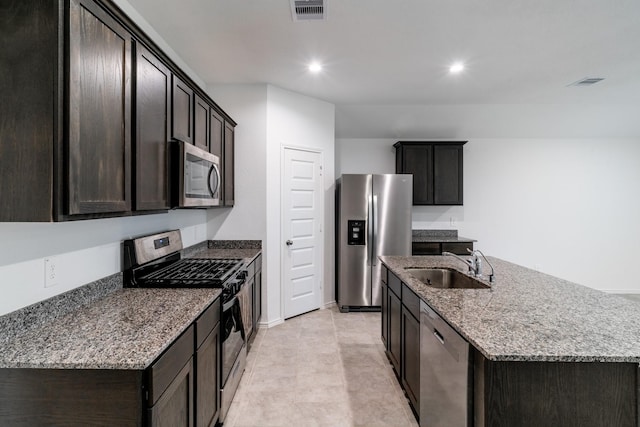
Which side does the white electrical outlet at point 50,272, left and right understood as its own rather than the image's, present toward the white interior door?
left

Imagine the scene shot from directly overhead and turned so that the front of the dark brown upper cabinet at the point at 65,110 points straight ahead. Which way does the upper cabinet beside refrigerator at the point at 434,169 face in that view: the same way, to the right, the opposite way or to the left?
to the right

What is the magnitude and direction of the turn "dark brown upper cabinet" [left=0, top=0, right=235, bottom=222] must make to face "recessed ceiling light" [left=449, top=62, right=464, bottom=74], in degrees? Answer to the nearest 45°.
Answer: approximately 45° to its left

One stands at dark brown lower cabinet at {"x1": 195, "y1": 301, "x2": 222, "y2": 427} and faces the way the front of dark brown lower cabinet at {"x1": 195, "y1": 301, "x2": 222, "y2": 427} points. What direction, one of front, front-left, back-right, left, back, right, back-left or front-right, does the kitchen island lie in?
front-right

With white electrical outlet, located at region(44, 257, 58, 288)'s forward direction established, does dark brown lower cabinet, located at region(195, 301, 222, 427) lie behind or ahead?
ahead

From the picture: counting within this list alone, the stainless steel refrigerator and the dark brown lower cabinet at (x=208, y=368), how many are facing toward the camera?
1

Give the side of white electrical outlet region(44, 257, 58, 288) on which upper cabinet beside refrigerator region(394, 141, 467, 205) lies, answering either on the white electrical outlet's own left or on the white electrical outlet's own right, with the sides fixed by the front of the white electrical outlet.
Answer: on the white electrical outlet's own left

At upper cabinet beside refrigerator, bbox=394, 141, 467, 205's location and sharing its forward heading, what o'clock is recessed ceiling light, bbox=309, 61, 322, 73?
The recessed ceiling light is roughly at 1 o'clock from the upper cabinet beside refrigerator.

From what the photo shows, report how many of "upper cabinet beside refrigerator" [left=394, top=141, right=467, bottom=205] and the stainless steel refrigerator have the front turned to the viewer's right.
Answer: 0

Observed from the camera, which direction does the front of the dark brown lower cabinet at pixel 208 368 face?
facing to the right of the viewer

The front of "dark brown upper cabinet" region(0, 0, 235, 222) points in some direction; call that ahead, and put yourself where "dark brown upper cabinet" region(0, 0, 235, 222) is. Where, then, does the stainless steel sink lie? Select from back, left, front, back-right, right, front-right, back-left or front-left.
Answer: front-left

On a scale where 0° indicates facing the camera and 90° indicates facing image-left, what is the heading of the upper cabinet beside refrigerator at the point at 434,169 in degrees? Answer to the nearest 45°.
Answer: approximately 0°

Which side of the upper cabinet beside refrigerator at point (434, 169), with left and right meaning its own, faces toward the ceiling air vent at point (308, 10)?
front

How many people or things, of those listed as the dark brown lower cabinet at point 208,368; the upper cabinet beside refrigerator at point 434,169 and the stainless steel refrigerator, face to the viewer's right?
1

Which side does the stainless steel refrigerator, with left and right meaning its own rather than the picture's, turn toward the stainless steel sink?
front
